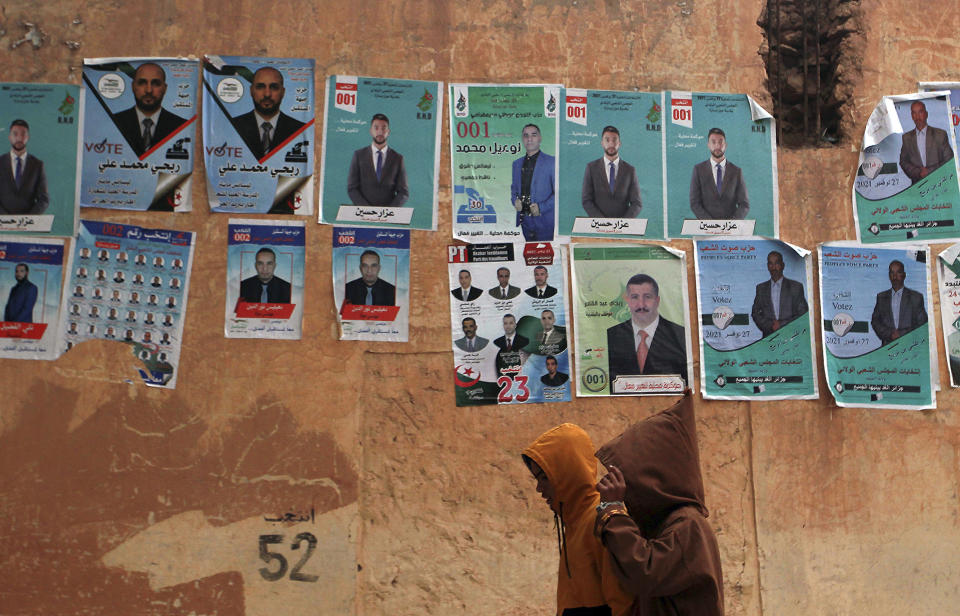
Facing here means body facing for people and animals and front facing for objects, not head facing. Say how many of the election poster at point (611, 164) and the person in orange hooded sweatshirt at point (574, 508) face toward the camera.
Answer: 1

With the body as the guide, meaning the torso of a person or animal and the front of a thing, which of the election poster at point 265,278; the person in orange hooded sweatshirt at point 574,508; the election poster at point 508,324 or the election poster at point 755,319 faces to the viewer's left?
the person in orange hooded sweatshirt

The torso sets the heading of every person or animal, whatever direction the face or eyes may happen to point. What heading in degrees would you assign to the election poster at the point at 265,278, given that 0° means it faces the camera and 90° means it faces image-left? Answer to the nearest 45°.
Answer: approximately 0°

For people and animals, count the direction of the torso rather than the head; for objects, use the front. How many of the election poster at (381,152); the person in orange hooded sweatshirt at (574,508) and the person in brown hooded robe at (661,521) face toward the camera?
1

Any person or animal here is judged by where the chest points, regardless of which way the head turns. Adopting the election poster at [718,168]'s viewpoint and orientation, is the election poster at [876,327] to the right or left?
on its left

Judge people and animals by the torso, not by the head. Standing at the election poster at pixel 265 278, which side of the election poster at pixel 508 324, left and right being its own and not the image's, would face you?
right

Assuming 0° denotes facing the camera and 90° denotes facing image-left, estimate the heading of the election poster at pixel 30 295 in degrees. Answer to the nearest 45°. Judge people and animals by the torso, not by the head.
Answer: approximately 0°

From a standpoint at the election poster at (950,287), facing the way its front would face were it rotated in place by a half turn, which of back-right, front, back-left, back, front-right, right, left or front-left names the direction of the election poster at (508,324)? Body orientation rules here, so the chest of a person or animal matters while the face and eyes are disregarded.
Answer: back-left

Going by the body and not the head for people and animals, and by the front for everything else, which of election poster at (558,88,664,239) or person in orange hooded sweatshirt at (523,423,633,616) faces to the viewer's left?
the person in orange hooded sweatshirt
